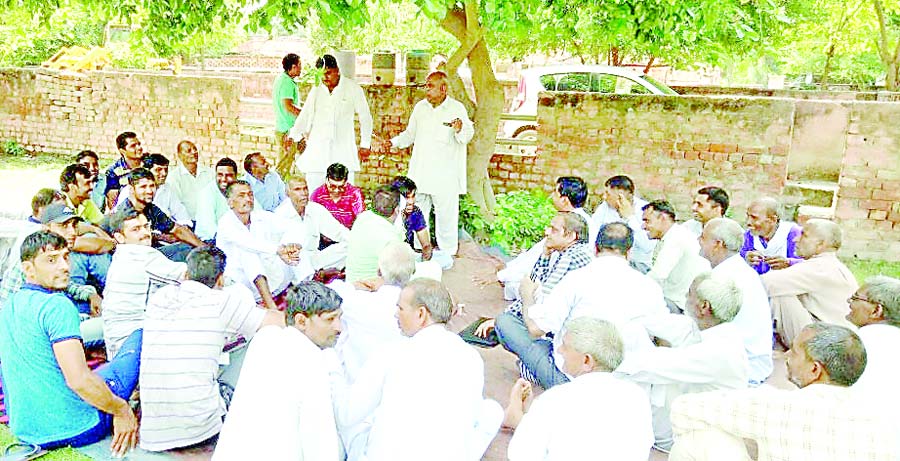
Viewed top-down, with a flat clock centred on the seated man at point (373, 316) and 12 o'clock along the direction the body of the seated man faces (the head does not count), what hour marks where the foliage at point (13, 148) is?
The foliage is roughly at 11 o'clock from the seated man.

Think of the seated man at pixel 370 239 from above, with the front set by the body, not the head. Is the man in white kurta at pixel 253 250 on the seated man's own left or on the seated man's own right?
on the seated man's own left

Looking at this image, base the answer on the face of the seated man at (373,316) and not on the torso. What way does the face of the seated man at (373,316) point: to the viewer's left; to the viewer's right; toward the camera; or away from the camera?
away from the camera

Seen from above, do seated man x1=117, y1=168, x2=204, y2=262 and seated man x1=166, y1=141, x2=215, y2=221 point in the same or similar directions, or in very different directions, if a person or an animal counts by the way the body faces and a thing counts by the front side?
same or similar directions

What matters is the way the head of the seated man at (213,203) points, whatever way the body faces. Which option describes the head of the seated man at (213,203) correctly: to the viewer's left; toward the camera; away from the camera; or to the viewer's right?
toward the camera

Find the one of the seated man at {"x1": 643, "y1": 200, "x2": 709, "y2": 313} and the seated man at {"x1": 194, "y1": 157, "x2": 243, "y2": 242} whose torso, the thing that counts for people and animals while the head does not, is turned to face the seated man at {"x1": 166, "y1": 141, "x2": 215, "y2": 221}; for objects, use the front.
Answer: the seated man at {"x1": 643, "y1": 200, "x2": 709, "y2": 313}

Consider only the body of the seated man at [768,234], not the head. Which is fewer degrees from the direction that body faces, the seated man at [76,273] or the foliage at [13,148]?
the seated man

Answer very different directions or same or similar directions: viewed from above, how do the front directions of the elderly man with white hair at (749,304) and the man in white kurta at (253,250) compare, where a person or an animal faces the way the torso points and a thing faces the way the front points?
very different directions

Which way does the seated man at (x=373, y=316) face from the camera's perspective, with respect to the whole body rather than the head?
away from the camera

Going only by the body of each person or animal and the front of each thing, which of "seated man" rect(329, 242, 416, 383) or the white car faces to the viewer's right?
the white car

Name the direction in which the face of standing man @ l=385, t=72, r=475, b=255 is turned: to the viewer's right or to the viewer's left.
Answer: to the viewer's left

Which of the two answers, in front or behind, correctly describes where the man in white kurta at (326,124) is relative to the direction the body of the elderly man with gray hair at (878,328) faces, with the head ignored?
in front

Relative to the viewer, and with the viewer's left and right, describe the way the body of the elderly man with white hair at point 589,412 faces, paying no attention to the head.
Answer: facing away from the viewer and to the left of the viewer

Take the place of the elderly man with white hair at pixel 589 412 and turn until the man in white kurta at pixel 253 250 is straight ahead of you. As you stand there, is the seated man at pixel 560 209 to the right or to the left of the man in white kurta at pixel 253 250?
right

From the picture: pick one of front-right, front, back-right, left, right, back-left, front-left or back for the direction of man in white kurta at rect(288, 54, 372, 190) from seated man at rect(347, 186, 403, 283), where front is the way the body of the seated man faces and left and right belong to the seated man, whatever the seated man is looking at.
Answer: front-left

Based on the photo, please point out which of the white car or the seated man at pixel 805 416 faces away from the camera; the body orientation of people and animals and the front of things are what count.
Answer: the seated man

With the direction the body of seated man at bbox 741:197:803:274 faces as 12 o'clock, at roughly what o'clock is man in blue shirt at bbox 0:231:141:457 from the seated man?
The man in blue shirt is roughly at 12 o'clock from the seated man.
